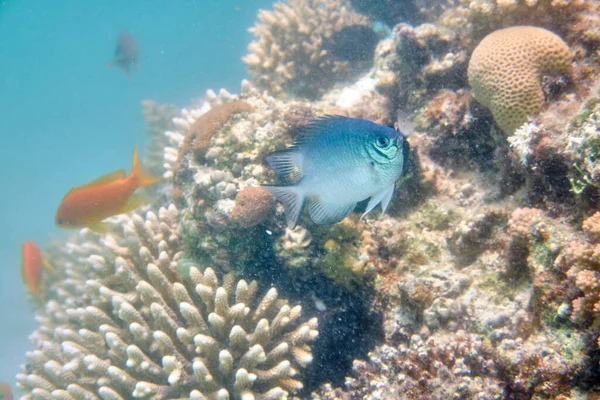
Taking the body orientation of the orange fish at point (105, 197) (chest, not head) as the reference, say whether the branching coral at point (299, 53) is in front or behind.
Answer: behind

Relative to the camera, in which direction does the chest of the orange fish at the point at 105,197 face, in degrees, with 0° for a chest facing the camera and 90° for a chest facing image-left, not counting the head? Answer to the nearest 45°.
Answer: approximately 90°

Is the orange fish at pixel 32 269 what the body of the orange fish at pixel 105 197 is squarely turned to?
no

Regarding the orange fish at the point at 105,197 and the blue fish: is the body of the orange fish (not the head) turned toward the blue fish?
no

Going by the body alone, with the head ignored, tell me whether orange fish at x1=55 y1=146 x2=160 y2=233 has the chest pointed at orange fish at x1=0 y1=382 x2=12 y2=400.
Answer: no

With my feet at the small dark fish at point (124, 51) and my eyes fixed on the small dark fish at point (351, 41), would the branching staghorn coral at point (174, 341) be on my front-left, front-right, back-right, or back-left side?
front-right

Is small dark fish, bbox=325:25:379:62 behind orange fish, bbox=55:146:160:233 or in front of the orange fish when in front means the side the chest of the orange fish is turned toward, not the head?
behind
